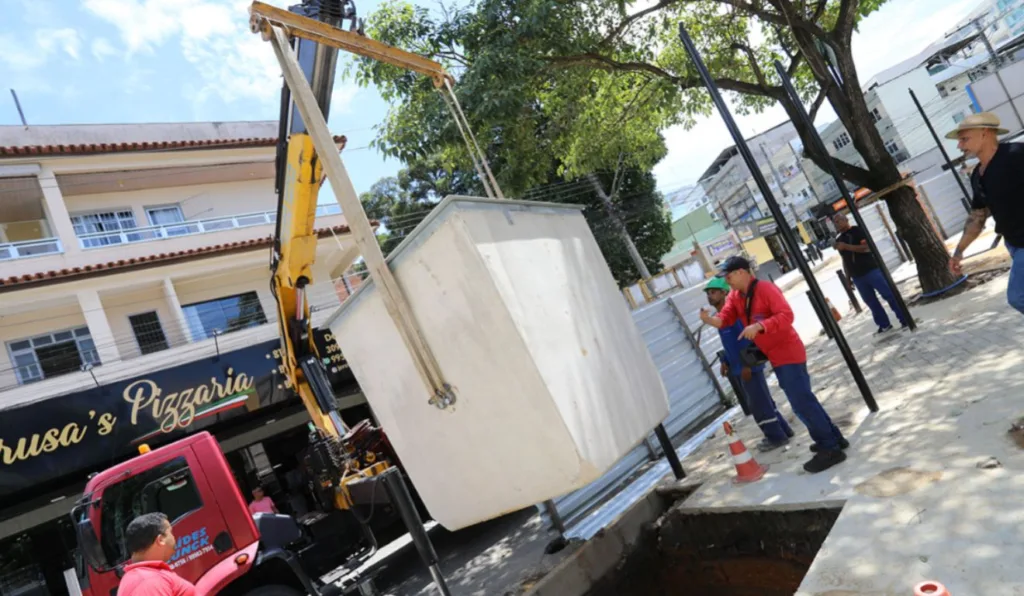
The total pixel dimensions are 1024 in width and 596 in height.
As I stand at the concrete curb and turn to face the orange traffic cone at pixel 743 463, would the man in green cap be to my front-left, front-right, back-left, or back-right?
front-left

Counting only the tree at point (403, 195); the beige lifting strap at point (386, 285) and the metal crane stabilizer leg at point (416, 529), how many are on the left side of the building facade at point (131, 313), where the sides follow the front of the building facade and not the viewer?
1

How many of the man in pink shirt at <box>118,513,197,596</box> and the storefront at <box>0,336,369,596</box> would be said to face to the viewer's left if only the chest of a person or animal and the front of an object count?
0

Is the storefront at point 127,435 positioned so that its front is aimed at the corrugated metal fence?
yes

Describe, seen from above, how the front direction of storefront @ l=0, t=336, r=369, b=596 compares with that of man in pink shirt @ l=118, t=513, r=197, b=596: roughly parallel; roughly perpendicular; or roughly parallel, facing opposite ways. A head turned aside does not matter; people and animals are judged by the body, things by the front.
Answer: roughly perpendicular

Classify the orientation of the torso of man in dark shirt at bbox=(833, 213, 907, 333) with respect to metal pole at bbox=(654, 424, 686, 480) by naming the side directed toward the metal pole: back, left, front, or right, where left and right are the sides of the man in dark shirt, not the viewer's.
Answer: front

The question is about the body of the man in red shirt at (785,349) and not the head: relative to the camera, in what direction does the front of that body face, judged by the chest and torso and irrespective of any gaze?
to the viewer's left

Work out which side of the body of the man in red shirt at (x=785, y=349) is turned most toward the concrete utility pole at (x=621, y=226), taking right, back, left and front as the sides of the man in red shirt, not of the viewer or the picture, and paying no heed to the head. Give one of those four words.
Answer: right

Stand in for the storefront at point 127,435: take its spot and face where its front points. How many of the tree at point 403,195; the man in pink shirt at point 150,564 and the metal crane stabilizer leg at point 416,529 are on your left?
1

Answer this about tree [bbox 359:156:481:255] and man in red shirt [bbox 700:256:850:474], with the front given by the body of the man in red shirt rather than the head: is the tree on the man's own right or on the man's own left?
on the man's own right

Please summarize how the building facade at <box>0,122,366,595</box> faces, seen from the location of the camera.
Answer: facing the viewer and to the right of the viewer

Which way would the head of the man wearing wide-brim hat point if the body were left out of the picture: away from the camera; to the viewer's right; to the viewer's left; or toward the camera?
to the viewer's left

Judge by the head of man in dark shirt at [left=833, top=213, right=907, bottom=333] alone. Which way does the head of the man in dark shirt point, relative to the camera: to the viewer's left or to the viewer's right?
to the viewer's left

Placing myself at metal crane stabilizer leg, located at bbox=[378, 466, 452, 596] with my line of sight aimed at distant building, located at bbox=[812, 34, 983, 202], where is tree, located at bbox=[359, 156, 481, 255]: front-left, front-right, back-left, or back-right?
front-left

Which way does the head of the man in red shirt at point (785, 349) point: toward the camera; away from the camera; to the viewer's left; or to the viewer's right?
to the viewer's left

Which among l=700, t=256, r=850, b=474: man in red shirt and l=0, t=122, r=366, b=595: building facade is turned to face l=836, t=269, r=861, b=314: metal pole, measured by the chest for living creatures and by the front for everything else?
the building facade

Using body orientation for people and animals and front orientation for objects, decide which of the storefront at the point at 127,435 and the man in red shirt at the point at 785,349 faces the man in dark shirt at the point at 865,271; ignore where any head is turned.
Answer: the storefront

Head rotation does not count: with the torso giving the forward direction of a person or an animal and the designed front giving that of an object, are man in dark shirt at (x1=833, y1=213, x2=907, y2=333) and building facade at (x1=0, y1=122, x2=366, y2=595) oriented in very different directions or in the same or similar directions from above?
very different directions
